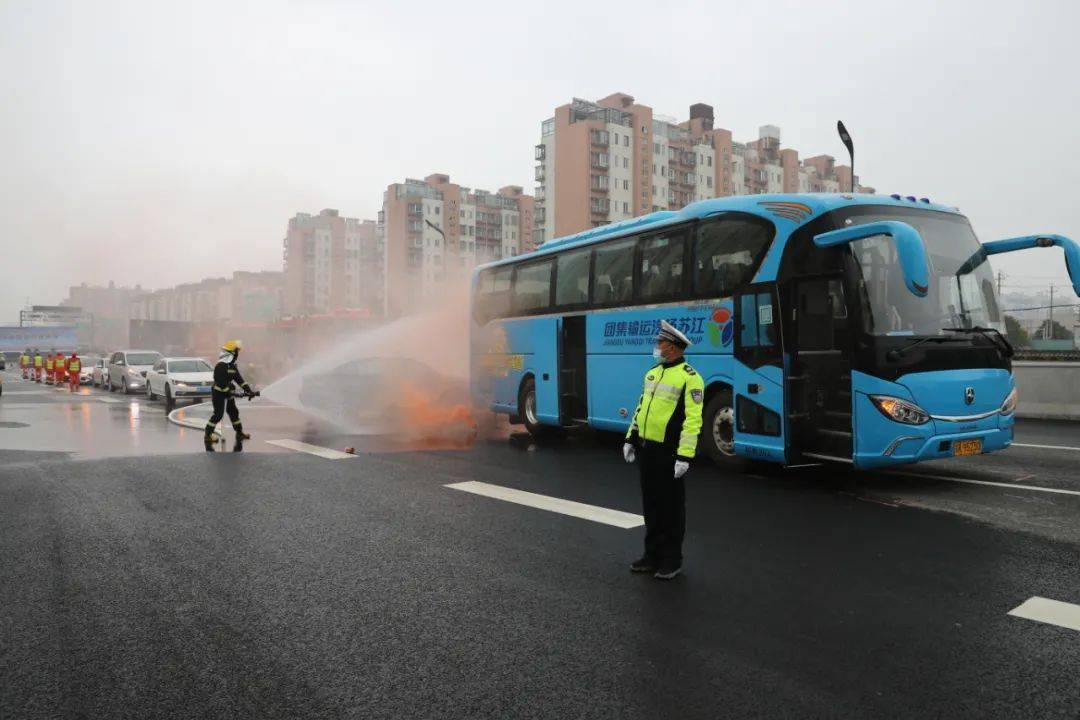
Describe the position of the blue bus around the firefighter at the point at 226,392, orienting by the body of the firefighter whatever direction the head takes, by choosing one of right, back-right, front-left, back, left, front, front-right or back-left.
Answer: front-right

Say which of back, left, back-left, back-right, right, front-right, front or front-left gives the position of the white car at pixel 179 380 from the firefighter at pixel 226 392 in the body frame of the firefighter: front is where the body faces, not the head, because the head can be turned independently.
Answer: left

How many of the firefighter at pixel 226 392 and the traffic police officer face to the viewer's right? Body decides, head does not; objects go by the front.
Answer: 1

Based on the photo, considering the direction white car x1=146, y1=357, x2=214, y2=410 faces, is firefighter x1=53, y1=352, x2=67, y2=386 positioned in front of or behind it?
behind

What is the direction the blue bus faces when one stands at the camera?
facing the viewer and to the right of the viewer

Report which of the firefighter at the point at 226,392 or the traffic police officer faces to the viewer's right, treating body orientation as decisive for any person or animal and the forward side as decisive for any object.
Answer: the firefighter

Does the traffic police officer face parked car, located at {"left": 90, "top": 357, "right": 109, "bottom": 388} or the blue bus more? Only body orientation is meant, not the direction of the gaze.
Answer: the parked car

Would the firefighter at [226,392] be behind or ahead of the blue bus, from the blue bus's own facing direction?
behind

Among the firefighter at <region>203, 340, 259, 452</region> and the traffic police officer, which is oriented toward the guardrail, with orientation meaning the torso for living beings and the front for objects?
the firefighter

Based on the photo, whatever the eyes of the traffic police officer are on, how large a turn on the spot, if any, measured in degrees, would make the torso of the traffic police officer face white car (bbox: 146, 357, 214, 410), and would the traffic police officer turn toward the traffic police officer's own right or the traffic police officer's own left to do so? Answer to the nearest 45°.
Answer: approximately 90° to the traffic police officer's own right

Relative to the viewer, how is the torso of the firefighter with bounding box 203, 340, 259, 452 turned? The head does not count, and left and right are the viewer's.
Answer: facing to the right of the viewer

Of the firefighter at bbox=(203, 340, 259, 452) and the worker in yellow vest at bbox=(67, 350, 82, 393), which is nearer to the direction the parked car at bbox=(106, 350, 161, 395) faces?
the firefighter

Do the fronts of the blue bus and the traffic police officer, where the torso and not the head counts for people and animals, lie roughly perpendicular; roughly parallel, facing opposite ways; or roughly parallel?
roughly perpendicular

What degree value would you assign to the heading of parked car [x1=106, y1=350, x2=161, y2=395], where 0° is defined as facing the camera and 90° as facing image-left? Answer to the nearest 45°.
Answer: approximately 315°
